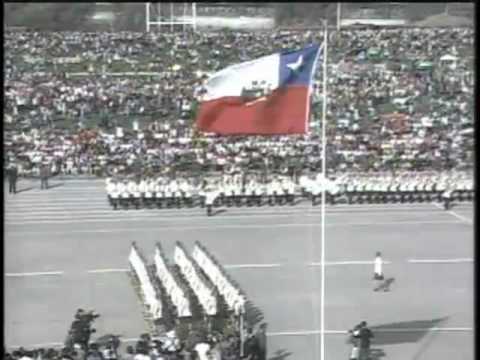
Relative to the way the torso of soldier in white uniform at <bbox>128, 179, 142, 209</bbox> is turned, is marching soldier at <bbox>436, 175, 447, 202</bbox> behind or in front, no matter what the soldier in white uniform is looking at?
behind

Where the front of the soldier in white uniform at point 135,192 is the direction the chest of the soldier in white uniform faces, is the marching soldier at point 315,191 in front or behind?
behind
